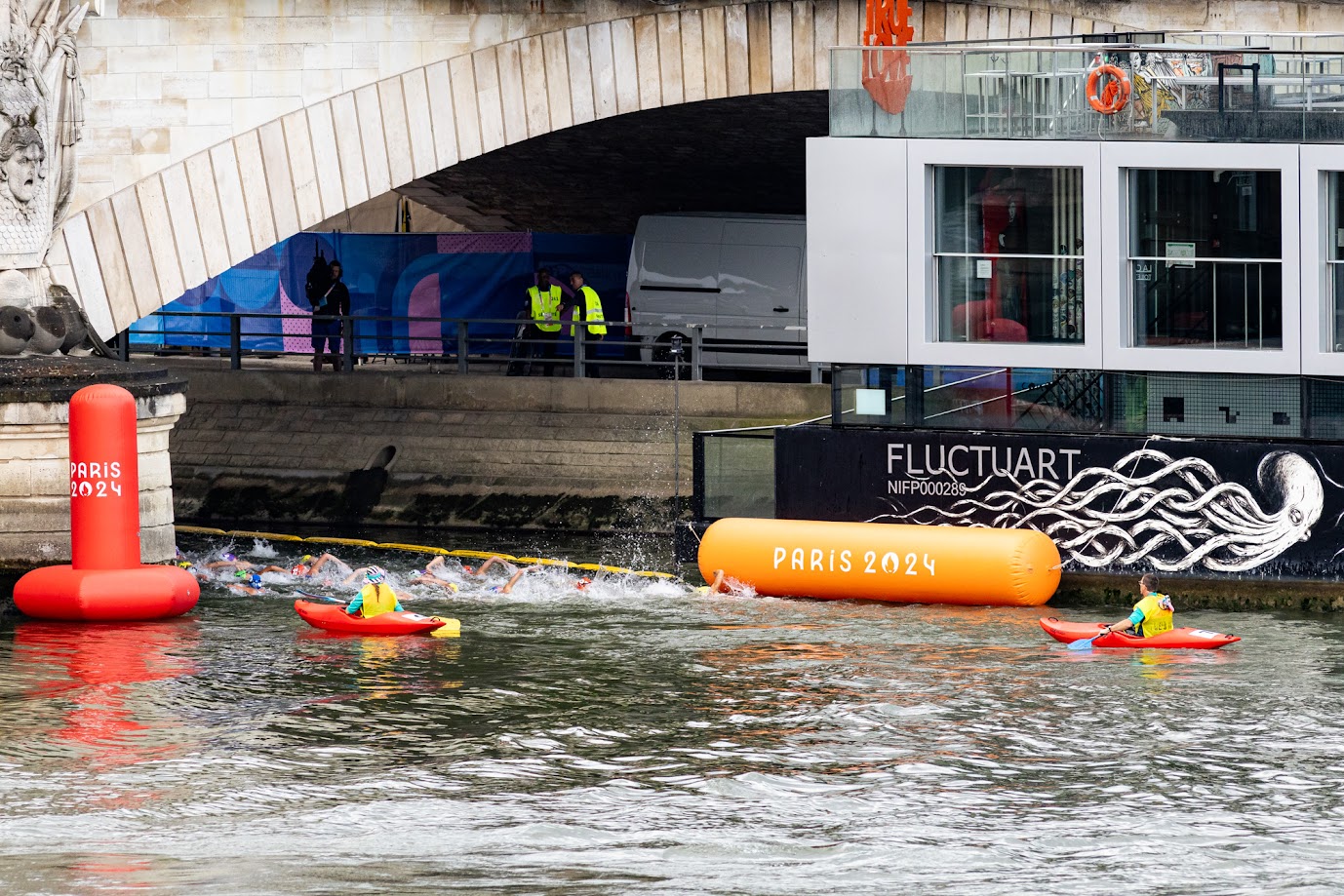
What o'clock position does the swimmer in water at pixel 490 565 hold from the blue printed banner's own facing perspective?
The swimmer in water is roughly at 12 o'clock from the blue printed banner.

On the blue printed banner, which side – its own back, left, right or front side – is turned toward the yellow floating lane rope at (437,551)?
front

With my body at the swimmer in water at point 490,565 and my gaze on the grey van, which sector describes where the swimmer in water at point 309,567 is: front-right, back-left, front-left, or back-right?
back-left

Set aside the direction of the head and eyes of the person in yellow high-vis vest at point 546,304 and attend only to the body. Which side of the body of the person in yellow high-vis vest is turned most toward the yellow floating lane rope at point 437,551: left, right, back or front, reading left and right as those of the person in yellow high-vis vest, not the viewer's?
front

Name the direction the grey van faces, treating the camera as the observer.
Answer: facing to the right of the viewer

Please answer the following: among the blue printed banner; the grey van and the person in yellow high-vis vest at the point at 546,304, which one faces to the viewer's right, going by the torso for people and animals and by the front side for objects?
the grey van

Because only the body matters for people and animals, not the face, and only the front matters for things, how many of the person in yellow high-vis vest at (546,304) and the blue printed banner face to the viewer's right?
0

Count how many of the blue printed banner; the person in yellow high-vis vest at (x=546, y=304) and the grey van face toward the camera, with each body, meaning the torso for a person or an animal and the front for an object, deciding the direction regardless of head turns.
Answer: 2

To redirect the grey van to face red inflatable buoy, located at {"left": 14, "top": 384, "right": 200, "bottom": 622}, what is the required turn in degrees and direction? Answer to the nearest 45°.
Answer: approximately 135° to its right

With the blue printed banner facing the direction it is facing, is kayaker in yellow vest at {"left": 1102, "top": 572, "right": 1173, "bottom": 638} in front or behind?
in front

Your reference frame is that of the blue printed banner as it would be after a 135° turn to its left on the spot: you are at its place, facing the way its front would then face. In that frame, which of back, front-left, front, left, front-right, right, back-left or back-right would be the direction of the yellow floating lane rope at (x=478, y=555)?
back-right

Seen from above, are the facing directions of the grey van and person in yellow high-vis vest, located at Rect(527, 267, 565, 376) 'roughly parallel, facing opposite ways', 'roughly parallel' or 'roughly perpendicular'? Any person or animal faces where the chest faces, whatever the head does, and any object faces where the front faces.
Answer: roughly perpendicular

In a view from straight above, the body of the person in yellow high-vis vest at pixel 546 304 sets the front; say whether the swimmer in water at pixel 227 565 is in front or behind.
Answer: in front

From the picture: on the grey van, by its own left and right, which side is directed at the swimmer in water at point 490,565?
right

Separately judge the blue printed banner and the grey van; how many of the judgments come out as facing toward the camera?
1

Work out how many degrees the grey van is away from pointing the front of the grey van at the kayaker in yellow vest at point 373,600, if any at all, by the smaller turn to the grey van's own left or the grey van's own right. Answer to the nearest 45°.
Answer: approximately 90° to the grey van's own right
